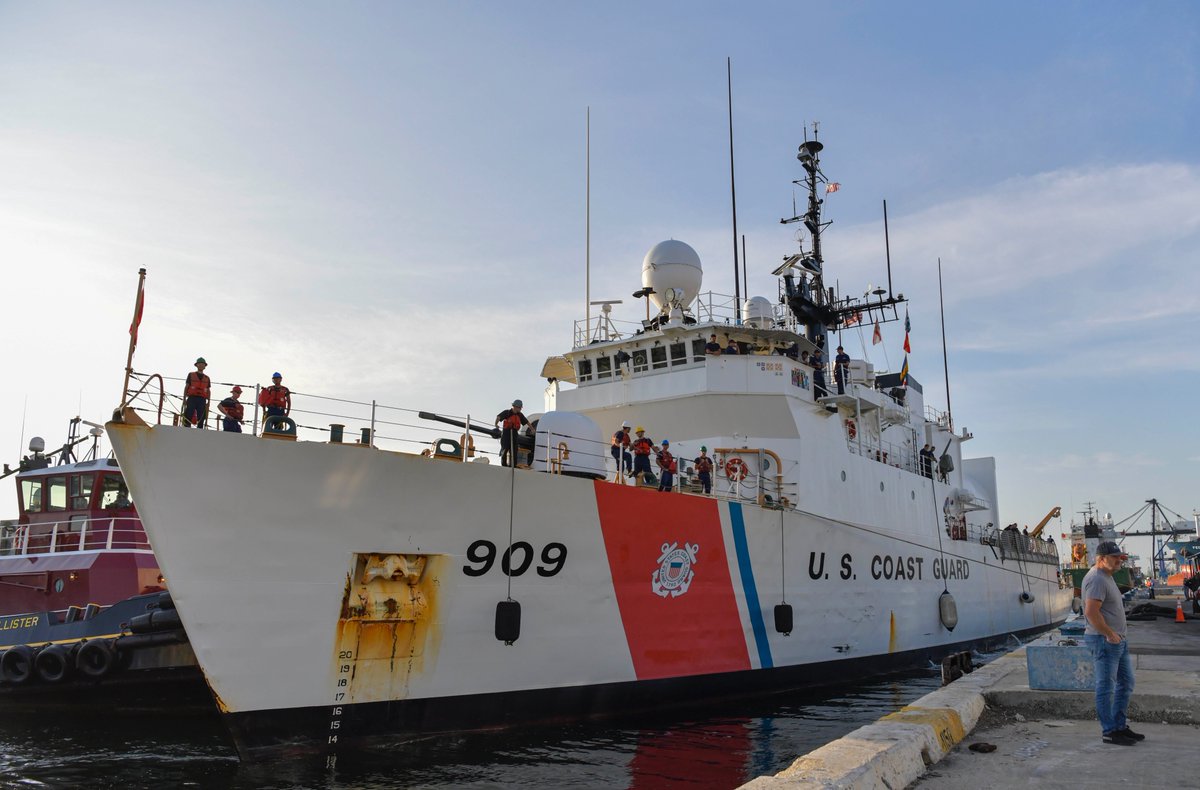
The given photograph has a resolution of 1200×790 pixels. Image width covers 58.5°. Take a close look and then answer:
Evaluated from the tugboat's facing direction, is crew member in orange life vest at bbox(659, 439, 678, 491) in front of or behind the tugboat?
in front

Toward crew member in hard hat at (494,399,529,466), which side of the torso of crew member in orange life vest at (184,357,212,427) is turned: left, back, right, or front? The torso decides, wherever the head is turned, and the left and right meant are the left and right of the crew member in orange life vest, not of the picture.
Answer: left

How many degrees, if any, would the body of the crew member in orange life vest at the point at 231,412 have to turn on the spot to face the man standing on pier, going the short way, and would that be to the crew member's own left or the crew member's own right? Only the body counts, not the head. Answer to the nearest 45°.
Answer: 0° — they already face them

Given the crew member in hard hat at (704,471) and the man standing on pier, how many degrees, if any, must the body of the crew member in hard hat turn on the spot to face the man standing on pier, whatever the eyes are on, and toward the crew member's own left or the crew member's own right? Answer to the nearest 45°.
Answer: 0° — they already face them

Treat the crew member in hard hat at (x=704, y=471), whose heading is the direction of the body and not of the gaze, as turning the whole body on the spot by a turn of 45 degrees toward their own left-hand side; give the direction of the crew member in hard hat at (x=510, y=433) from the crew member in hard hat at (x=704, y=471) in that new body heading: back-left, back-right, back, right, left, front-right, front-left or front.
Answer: right

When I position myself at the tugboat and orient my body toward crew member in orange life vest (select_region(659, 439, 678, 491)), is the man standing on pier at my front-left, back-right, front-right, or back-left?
front-right

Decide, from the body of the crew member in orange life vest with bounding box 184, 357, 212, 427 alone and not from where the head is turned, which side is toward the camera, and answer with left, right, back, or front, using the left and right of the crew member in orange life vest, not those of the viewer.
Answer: front

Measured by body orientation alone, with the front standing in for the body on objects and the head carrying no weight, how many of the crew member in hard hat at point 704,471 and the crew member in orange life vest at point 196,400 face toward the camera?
2

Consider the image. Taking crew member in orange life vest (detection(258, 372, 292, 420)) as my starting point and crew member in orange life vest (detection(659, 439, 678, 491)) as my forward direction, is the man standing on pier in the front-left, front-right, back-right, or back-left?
front-right

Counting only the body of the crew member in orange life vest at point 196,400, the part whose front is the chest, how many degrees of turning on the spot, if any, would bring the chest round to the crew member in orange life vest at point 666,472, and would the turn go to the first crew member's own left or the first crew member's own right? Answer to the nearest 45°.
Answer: approximately 90° to the first crew member's own left

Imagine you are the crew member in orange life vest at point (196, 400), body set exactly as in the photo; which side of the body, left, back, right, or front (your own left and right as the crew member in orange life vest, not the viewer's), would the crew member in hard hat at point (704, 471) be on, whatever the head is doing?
left
